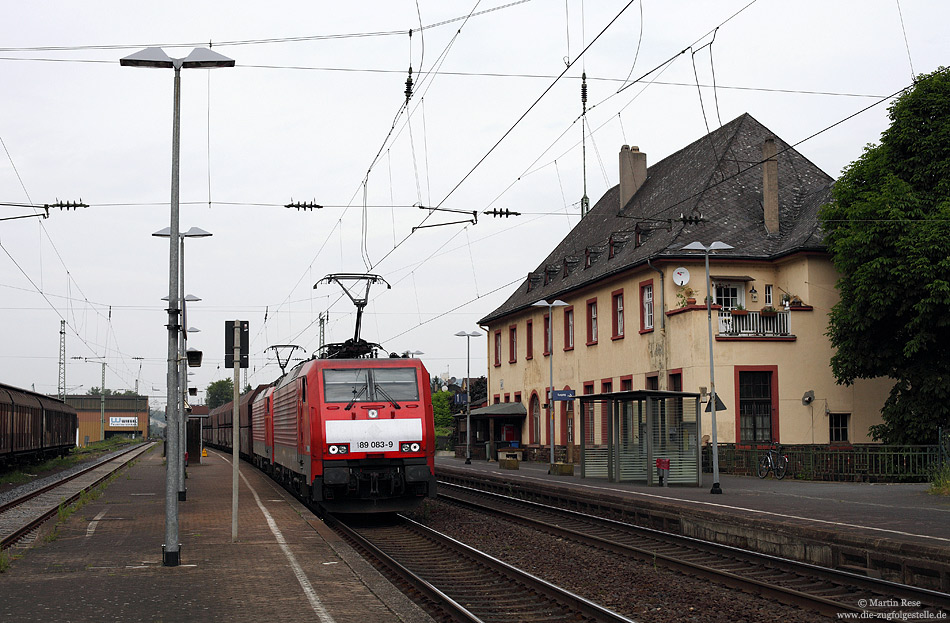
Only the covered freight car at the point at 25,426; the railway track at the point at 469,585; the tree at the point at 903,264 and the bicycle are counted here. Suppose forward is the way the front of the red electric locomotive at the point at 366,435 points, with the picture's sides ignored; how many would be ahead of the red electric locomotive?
1

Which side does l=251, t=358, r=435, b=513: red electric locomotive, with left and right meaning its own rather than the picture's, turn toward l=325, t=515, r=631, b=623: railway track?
front

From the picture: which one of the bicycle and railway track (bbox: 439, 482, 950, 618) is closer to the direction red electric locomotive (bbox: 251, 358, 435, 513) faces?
the railway track

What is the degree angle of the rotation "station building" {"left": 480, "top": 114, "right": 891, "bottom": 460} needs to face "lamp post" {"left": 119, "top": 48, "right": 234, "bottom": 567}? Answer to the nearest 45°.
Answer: approximately 45° to its left

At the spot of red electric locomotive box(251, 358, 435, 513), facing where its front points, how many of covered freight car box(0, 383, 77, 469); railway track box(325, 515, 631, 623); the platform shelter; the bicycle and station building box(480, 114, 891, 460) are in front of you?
1

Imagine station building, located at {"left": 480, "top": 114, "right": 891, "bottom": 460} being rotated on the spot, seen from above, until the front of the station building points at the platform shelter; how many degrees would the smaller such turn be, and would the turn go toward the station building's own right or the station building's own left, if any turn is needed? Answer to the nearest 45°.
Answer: approximately 45° to the station building's own left

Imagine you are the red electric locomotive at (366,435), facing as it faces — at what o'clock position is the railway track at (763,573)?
The railway track is roughly at 11 o'clock from the red electric locomotive.

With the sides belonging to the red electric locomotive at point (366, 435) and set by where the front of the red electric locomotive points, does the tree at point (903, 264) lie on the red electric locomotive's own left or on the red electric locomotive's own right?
on the red electric locomotive's own left

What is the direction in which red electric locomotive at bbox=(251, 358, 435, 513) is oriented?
toward the camera

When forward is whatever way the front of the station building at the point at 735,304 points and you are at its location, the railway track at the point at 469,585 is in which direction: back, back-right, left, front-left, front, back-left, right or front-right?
front-left

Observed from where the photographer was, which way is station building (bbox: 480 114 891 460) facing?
facing the viewer and to the left of the viewer

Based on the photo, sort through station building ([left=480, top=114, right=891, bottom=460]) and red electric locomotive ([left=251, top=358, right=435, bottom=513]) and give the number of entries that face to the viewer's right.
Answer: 0

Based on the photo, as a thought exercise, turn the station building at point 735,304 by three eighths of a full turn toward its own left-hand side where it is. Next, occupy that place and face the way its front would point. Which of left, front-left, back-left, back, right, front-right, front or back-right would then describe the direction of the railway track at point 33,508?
back-right

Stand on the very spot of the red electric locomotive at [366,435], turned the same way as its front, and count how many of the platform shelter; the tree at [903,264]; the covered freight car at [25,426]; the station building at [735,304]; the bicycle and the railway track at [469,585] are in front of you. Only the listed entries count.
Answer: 1

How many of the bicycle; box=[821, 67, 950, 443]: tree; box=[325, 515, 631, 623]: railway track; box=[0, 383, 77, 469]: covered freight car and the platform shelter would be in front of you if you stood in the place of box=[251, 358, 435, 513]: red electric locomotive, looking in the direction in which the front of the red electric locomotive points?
1

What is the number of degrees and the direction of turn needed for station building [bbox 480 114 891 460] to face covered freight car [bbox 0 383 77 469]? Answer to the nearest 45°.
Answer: approximately 45° to its right

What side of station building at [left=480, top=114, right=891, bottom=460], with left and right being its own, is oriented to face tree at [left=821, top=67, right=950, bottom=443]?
left
